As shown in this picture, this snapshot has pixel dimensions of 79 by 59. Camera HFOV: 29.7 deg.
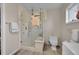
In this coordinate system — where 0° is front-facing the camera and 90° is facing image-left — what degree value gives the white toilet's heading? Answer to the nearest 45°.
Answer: approximately 0°
